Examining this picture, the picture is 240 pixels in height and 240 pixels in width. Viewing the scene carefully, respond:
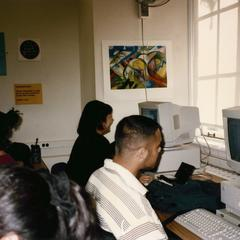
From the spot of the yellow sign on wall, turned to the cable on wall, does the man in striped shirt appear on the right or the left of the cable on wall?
right

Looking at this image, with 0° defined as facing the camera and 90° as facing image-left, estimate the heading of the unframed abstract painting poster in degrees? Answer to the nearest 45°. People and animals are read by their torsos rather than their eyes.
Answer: approximately 0°

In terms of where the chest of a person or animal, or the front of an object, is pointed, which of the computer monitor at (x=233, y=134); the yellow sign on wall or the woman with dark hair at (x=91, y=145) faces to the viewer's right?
the woman with dark hair

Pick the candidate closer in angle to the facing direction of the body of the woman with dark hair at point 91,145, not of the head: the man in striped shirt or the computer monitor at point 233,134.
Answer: the computer monitor

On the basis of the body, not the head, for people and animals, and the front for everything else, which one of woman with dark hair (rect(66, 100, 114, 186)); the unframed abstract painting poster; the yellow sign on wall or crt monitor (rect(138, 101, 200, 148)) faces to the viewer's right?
the woman with dark hair

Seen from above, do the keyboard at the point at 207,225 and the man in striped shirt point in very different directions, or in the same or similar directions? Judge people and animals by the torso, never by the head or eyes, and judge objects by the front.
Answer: very different directions

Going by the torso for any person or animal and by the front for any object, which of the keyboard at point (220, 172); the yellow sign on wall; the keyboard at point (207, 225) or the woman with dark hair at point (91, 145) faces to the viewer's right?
the woman with dark hair

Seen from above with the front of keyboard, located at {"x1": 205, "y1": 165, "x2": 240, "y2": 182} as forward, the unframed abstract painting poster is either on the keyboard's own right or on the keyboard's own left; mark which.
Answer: on the keyboard's own right

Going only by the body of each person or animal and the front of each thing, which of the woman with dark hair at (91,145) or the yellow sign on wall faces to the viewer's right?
the woman with dark hair

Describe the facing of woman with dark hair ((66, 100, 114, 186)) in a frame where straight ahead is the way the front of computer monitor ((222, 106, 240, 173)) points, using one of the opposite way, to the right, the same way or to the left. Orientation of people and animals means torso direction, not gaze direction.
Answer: the opposite way
